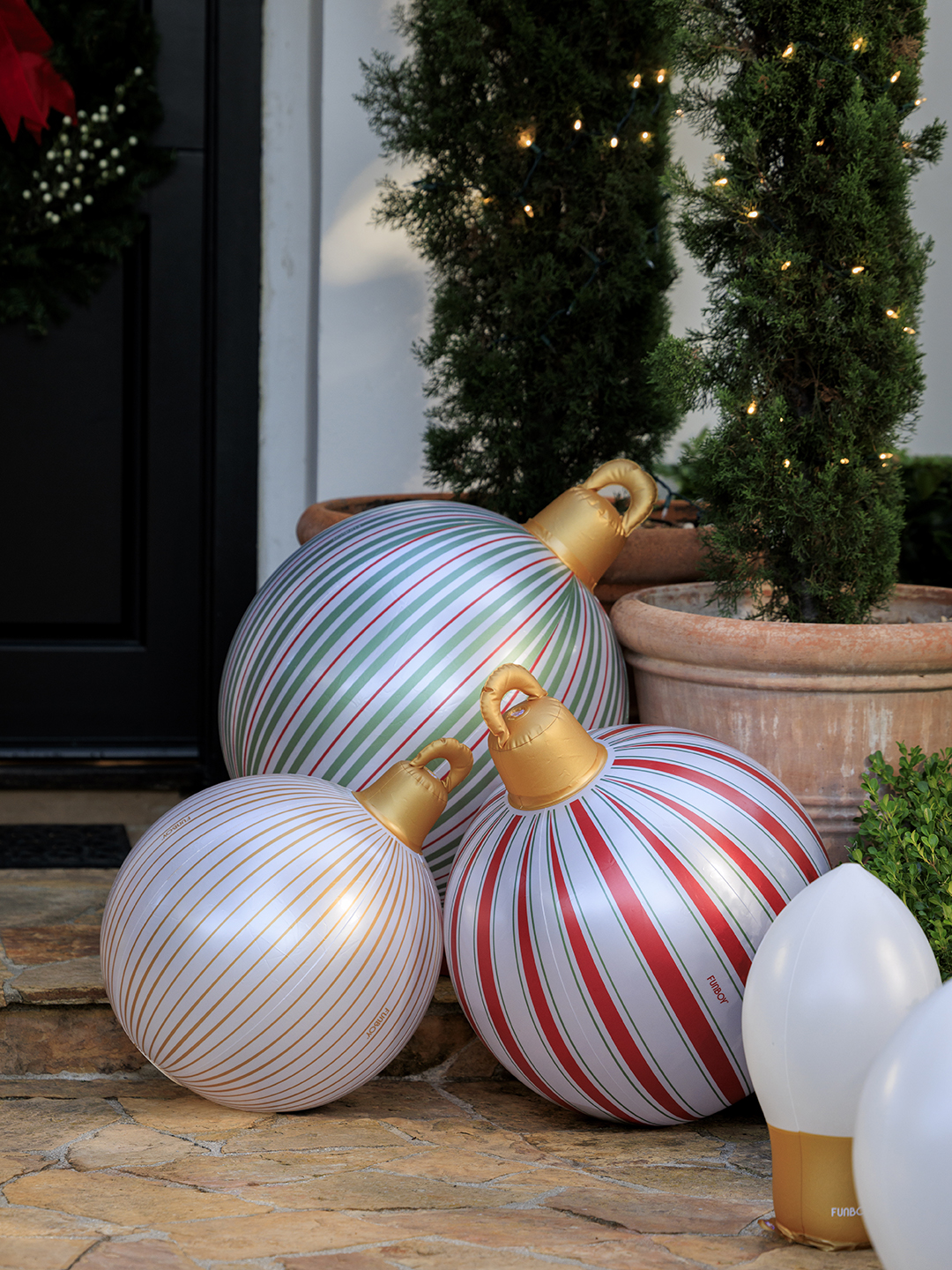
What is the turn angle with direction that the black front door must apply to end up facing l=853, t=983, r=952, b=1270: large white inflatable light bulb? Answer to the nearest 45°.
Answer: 0° — it already faces it

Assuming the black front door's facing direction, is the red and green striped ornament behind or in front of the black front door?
in front

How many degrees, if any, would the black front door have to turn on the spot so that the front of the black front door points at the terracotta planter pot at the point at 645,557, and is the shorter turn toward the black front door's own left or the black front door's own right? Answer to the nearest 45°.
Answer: approximately 45° to the black front door's own left

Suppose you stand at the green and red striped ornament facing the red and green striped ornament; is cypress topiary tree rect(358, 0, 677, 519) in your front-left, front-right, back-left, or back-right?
back-left

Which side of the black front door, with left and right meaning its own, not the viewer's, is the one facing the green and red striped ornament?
front

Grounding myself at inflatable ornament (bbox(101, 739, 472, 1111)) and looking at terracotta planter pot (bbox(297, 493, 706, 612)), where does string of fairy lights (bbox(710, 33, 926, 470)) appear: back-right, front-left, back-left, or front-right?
front-right

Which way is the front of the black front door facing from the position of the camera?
facing the viewer

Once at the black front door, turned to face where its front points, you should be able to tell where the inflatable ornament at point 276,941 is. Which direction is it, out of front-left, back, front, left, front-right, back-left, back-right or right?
front

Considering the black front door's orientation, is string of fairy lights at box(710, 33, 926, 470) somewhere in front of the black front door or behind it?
in front

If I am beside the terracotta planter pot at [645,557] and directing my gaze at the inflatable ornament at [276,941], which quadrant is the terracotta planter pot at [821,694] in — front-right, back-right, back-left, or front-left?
front-left

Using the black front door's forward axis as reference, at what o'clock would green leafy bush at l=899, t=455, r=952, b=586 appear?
The green leafy bush is roughly at 9 o'clock from the black front door.
